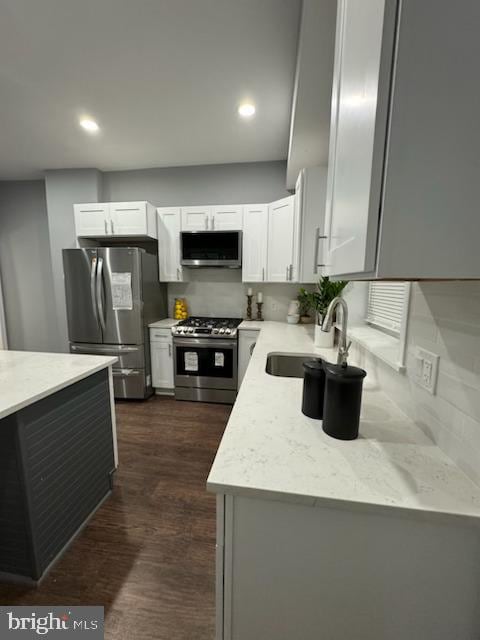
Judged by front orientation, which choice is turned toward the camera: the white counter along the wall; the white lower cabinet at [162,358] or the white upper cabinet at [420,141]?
the white lower cabinet

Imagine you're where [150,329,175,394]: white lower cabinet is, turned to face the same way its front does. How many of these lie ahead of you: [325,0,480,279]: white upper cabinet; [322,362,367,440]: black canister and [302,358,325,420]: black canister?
3

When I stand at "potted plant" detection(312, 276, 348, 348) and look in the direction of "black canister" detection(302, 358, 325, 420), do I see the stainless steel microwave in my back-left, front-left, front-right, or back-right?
back-right

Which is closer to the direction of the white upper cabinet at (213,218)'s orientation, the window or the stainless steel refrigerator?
the window

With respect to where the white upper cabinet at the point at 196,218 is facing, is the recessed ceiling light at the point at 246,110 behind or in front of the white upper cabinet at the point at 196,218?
in front

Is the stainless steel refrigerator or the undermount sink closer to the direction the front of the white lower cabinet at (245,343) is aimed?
the undermount sink

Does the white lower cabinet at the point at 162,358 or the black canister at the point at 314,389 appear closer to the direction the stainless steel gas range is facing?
the black canister

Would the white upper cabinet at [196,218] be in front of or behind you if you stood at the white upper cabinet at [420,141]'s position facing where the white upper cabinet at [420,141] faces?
in front

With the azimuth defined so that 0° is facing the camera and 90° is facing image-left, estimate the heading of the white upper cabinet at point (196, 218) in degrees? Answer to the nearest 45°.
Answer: approximately 0°

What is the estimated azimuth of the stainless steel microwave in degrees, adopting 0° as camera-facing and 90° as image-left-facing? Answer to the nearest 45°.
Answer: approximately 0°
